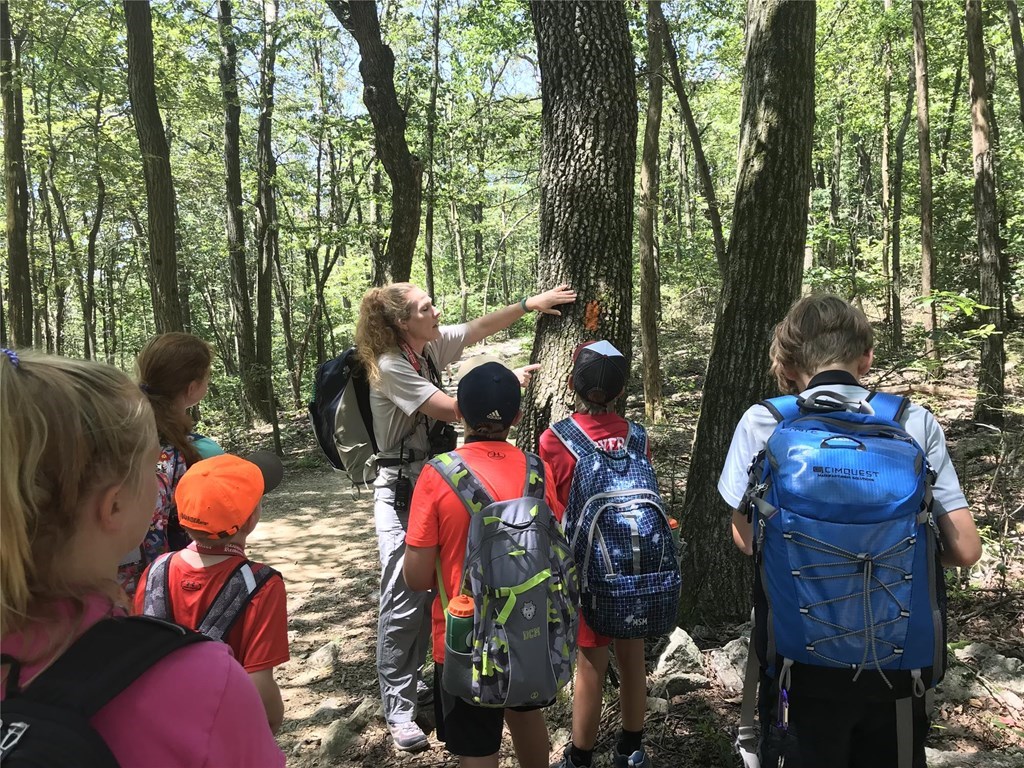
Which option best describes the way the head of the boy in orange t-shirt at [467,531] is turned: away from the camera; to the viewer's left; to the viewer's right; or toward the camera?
away from the camera

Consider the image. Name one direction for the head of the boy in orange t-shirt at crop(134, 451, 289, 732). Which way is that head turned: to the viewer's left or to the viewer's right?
to the viewer's right

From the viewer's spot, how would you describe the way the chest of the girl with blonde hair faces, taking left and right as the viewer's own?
facing away from the viewer and to the right of the viewer

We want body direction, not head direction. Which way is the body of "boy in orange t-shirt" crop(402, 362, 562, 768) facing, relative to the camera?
away from the camera

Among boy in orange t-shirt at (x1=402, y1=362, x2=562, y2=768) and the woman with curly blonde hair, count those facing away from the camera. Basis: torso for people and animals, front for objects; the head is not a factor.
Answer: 1

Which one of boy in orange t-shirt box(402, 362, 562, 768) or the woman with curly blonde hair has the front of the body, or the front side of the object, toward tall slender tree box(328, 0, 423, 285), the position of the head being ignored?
the boy in orange t-shirt

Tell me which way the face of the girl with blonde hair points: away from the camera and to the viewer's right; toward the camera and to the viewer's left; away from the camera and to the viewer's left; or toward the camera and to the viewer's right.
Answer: away from the camera and to the viewer's right

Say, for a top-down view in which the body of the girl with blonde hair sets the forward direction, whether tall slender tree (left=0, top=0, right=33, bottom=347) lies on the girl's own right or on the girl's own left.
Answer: on the girl's own left

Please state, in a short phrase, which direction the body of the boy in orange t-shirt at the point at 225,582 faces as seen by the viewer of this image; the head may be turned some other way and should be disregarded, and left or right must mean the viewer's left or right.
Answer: facing away from the viewer and to the right of the viewer

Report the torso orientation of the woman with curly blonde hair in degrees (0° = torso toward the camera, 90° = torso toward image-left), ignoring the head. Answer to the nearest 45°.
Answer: approximately 270°

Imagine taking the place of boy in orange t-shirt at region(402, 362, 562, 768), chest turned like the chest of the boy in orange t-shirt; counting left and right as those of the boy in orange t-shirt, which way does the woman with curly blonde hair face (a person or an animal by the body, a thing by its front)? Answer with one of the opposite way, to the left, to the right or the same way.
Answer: to the right
